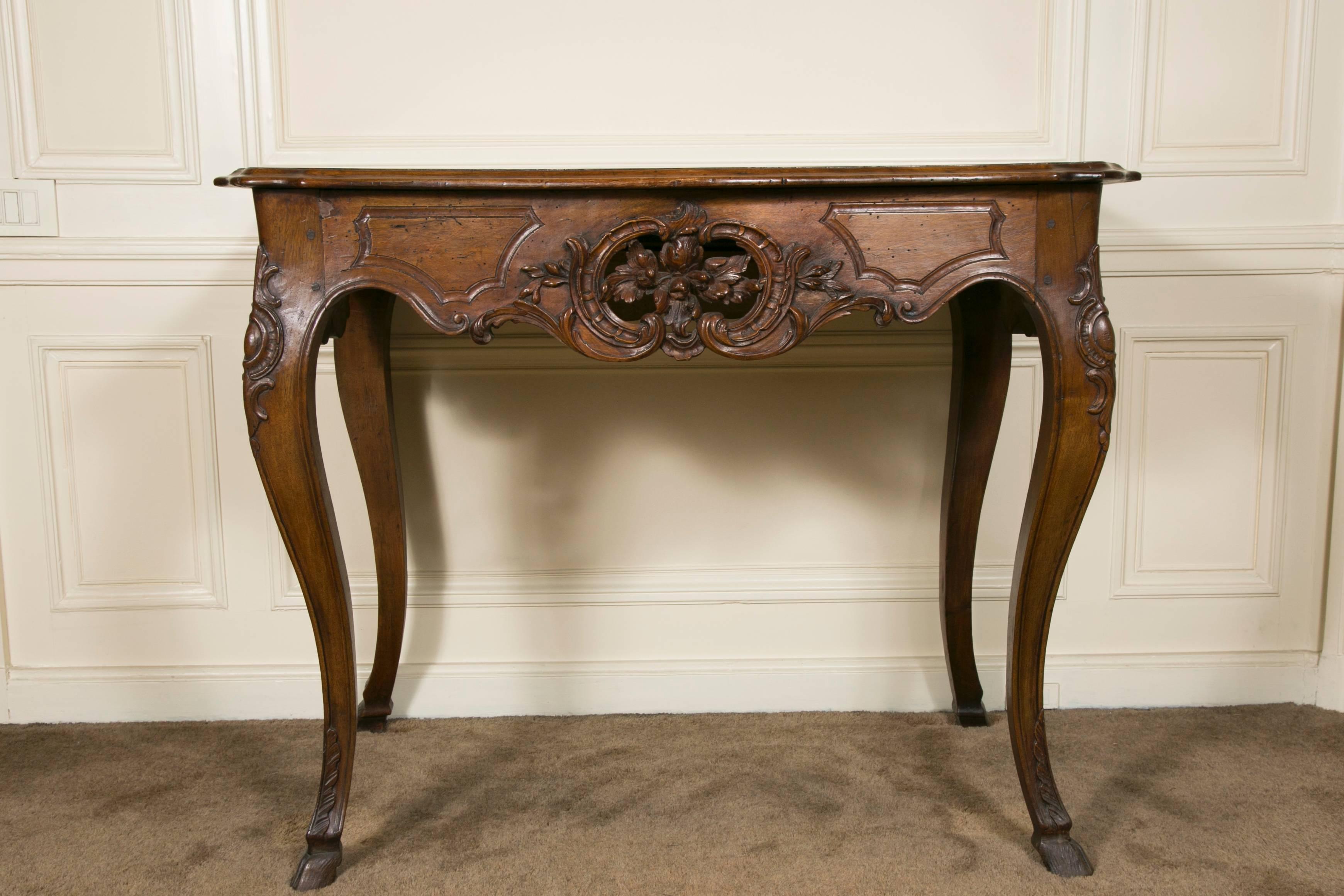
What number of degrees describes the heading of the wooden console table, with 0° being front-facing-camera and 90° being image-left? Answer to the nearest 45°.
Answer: approximately 0°
